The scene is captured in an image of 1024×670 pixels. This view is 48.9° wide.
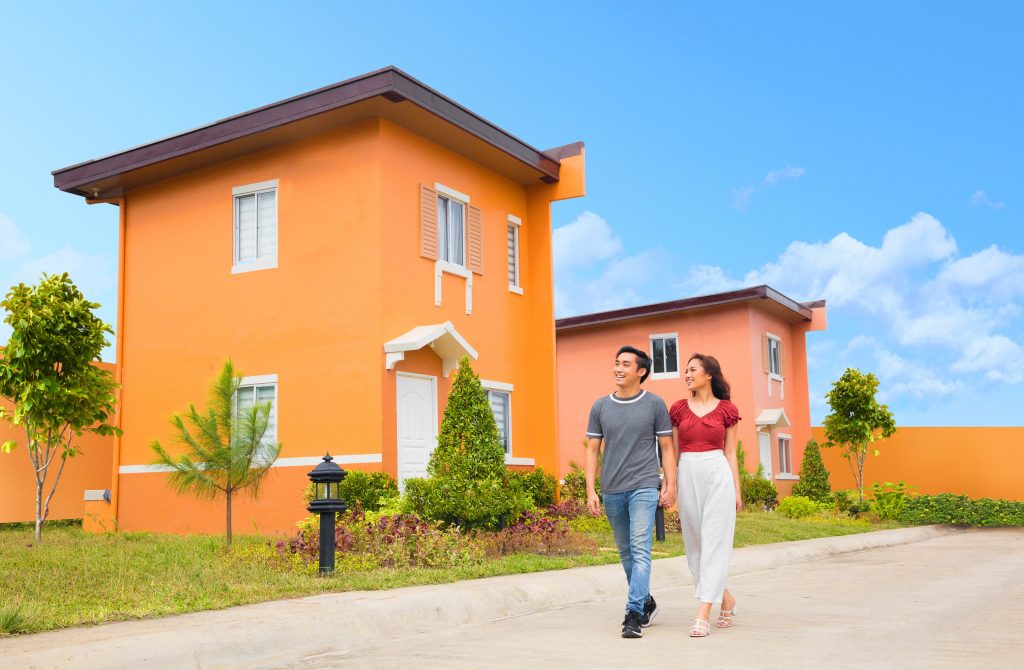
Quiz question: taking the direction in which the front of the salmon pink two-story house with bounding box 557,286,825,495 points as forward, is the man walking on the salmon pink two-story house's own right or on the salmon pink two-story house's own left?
on the salmon pink two-story house's own right

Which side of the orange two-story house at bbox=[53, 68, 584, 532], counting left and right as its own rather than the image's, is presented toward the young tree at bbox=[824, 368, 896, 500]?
left

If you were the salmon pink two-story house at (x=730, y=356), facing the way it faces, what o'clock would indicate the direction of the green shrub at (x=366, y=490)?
The green shrub is roughly at 2 o'clock from the salmon pink two-story house.

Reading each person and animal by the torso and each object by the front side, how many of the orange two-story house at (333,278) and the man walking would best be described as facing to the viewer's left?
0

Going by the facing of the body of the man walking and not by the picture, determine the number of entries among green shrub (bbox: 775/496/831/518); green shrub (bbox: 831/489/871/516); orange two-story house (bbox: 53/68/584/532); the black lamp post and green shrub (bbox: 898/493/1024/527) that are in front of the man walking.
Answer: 0

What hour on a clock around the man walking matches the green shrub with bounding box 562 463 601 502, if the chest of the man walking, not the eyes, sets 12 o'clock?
The green shrub is roughly at 6 o'clock from the man walking.

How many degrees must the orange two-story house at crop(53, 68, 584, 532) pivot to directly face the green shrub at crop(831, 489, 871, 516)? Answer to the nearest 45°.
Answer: approximately 90° to its left

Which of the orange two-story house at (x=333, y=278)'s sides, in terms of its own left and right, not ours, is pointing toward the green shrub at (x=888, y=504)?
left

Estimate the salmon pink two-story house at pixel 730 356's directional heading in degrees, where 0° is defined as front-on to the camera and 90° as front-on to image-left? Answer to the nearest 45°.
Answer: approximately 315°

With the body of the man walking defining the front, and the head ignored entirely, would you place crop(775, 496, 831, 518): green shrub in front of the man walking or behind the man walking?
behind

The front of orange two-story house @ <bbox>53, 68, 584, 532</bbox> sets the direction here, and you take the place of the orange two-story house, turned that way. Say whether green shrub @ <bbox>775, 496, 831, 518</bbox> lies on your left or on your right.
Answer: on your left

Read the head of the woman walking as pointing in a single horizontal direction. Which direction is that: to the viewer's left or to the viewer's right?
to the viewer's left

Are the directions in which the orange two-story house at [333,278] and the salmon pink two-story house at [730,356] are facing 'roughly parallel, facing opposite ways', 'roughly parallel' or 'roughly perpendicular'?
roughly parallel

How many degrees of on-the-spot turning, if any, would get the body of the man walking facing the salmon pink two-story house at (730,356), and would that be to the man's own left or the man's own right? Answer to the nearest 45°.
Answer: approximately 180°

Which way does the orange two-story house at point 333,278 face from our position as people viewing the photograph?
facing the viewer and to the right of the viewer

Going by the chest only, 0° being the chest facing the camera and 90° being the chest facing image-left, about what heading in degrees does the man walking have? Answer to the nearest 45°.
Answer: approximately 0°

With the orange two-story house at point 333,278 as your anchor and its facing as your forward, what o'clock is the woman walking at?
The woman walking is roughly at 1 o'clock from the orange two-story house.

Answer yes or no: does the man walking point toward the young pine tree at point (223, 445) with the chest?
no
